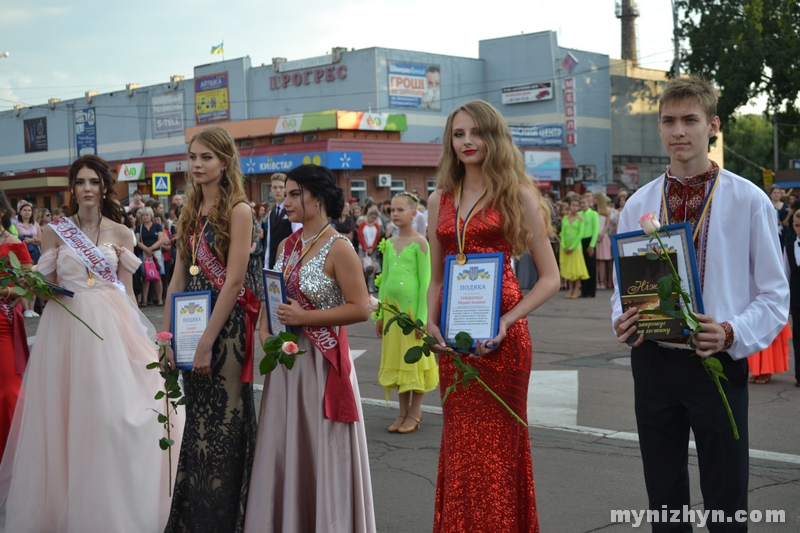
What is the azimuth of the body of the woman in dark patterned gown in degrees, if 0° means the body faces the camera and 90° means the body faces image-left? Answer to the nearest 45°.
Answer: approximately 45°

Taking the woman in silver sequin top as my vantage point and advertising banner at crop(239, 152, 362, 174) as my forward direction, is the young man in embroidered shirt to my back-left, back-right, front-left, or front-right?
back-right

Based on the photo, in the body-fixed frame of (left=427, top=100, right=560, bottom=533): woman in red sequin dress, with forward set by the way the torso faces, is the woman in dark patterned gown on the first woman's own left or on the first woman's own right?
on the first woman's own right

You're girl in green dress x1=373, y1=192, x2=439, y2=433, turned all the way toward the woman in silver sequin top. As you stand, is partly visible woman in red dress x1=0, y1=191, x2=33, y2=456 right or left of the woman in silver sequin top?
right

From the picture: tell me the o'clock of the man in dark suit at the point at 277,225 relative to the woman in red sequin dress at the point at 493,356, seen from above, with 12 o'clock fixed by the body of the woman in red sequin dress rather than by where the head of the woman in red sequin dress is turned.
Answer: The man in dark suit is roughly at 4 o'clock from the woman in red sequin dress.

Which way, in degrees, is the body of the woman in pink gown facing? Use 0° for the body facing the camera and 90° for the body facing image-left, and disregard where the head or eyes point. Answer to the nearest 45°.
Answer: approximately 0°
